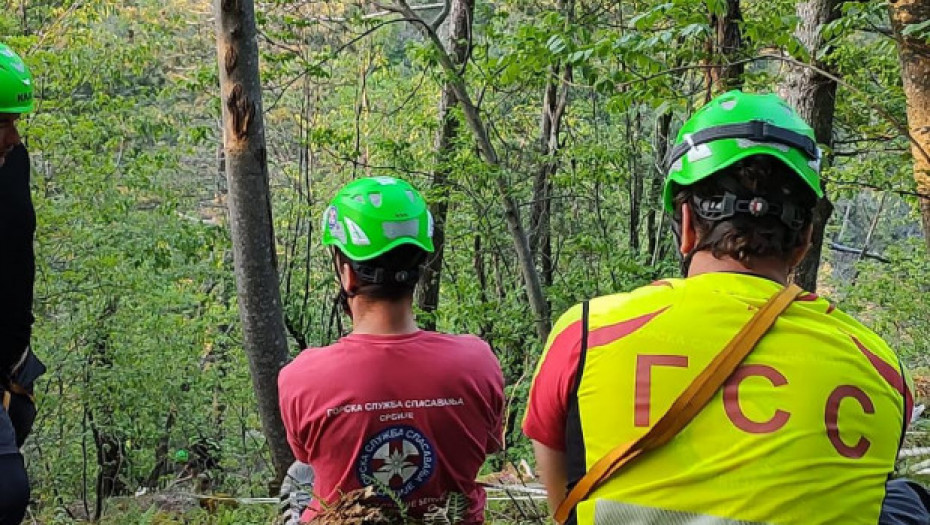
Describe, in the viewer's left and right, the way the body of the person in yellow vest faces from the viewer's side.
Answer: facing away from the viewer

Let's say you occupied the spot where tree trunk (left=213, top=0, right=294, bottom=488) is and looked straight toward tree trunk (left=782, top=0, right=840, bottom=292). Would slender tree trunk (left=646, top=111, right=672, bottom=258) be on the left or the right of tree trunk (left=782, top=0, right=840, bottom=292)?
left

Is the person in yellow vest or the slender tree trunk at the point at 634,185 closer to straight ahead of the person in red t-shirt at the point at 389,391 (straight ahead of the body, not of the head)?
the slender tree trunk

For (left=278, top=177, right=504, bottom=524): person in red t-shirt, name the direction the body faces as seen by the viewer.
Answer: away from the camera

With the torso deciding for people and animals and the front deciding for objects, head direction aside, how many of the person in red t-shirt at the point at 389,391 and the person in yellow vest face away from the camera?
2
